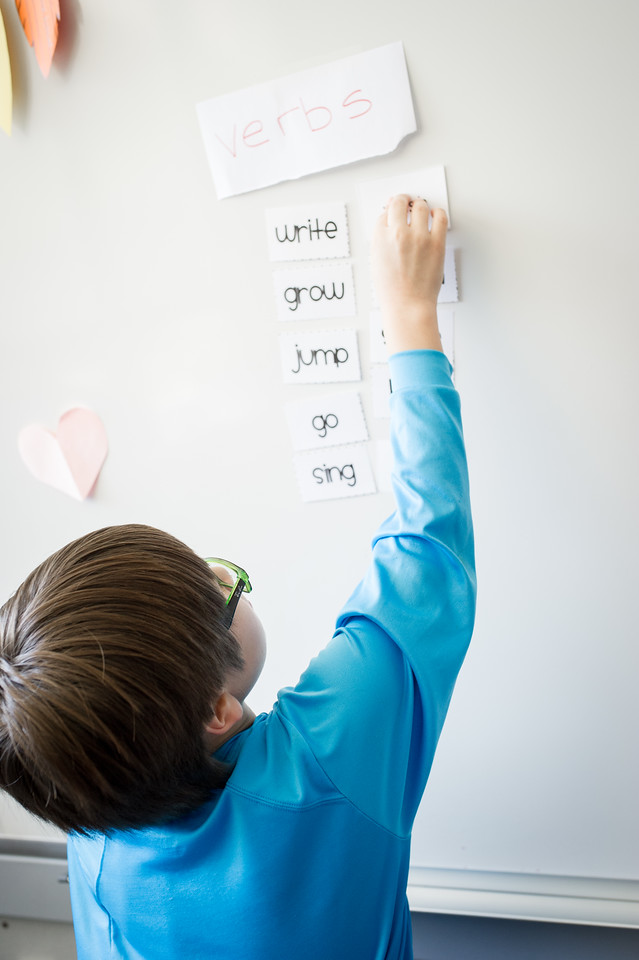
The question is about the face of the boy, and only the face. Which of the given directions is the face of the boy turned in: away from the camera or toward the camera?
away from the camera

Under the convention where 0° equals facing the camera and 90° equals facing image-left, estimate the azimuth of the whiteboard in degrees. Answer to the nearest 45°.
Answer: approximately 0°
